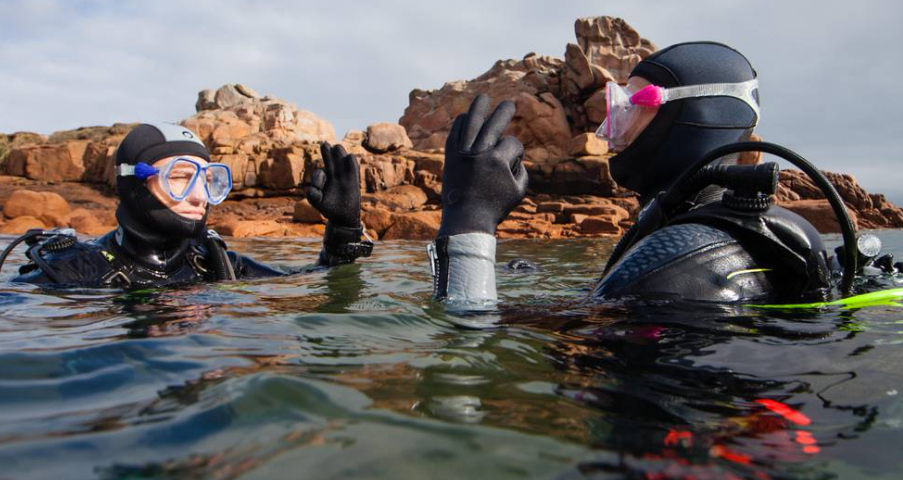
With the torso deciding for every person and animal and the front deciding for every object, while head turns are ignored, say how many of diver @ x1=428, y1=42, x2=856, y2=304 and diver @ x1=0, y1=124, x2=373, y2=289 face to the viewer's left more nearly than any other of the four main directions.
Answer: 1

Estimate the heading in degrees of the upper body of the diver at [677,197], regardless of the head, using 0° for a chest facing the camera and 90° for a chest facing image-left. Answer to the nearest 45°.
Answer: approximately 90°

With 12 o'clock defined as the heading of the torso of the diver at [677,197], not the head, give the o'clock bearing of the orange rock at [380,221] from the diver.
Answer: The orange rock is roughly at 2 o'clock from the diver.

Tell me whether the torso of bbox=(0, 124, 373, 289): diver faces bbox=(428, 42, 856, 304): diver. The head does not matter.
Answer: yes

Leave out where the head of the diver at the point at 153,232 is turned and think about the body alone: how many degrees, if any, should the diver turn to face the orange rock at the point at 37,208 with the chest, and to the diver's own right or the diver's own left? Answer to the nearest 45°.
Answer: approximately 135° to the diver's own left

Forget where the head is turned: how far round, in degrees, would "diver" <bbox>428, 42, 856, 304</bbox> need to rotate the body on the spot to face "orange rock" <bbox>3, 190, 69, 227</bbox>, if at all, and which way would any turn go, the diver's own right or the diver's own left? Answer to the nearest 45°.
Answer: approximately 45° to the diver's own right

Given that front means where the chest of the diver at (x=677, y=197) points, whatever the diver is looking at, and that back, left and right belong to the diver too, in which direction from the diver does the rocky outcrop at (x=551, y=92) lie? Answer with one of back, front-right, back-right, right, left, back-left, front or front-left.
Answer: right

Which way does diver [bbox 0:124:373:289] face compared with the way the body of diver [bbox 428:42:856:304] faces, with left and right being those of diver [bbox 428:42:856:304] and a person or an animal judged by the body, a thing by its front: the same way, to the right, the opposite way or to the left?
the opposite way

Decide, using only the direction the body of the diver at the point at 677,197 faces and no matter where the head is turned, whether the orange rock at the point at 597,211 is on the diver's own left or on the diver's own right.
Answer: on the diver's own right

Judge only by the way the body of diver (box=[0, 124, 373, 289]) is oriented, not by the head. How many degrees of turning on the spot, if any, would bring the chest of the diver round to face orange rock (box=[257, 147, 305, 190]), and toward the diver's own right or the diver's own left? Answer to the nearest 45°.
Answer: approximately 135° to the diver's own left

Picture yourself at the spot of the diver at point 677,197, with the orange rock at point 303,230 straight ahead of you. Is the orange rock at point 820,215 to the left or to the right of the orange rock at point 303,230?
right

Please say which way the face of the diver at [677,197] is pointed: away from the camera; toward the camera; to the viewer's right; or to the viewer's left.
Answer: to the viewer's left

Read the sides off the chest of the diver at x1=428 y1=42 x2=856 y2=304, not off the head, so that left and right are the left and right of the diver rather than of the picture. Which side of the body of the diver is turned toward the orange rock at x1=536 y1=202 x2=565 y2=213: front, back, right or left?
right

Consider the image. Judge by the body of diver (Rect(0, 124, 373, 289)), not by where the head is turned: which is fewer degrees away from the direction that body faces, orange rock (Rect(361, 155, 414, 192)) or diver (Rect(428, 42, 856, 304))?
the diver
